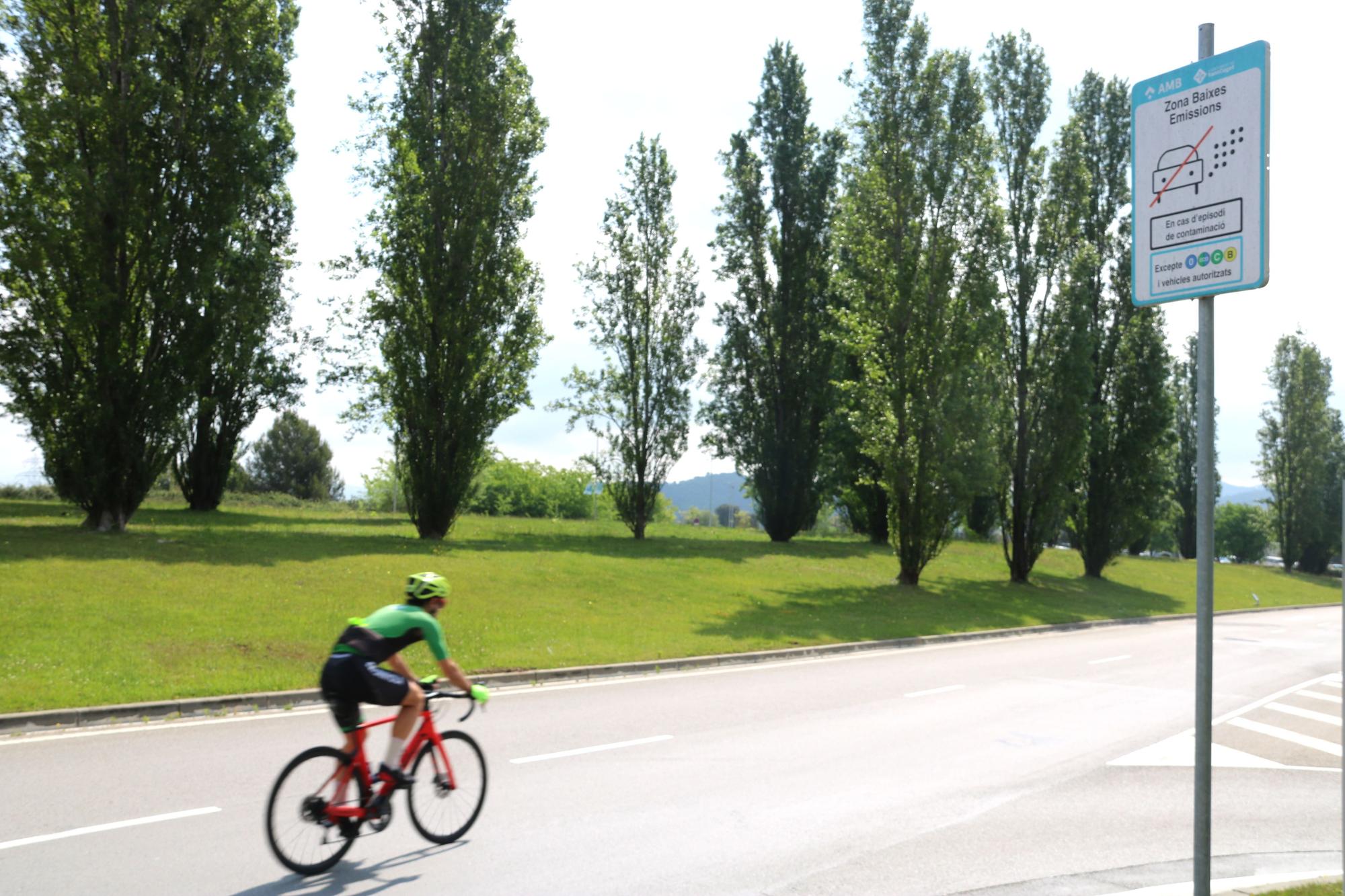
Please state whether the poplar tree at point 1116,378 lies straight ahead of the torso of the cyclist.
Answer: yes

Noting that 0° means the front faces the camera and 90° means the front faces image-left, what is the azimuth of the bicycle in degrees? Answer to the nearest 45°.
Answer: approximately 225°

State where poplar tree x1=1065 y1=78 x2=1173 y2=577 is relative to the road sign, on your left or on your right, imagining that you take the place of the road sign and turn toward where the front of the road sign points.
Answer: on your right

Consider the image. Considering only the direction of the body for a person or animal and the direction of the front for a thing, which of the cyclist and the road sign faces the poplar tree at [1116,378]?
the cyclist

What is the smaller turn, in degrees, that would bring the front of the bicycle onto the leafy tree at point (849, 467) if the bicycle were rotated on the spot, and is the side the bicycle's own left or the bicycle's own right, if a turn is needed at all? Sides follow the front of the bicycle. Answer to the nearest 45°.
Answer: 0° — it already faces it

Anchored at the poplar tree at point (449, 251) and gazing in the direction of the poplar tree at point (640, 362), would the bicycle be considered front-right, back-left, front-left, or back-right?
back-right

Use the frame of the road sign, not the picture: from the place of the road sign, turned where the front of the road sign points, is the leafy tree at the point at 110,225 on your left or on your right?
on your right

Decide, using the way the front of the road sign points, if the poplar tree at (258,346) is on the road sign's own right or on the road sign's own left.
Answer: on the road sign's own right

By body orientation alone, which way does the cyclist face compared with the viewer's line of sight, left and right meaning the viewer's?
facing away from the viewer and to the right of the viewer
